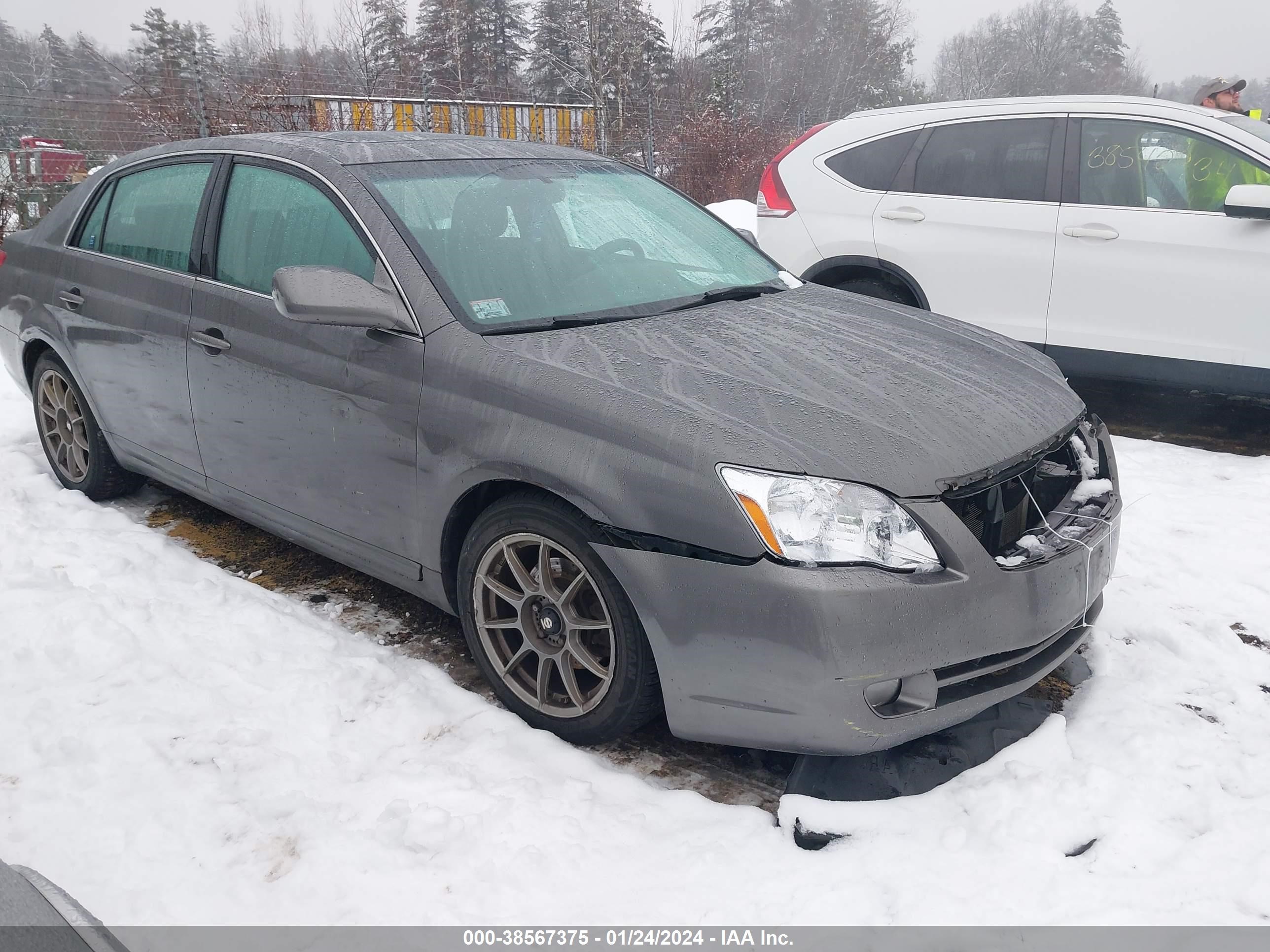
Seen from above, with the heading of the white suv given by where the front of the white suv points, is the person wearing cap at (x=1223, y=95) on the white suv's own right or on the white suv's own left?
on the white suv's own left

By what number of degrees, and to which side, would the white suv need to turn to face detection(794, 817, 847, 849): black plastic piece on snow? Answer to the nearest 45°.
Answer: approximately 90° to its right

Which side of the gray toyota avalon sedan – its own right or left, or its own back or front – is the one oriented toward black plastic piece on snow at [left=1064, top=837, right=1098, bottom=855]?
front

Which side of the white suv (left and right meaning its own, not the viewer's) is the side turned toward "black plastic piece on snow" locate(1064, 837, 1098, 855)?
right

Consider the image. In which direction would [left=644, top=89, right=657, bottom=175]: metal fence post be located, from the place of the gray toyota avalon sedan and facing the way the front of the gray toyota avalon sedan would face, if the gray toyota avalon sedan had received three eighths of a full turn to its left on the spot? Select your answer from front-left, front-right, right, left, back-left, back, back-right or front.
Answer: front

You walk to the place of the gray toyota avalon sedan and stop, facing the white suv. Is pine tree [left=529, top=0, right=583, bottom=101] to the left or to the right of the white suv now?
left

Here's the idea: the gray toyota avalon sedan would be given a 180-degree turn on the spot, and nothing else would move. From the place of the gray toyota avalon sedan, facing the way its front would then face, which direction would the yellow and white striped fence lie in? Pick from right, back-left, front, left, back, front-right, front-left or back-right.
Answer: front-right

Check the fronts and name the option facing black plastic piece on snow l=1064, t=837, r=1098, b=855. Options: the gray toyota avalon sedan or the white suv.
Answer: the gray toyota avalon sedan

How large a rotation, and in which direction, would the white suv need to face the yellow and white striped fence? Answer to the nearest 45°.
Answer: approximately 135° to its left

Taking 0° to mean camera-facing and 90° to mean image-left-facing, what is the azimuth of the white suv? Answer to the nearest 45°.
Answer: approximately 270°

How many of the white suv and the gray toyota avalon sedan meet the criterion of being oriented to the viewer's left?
0

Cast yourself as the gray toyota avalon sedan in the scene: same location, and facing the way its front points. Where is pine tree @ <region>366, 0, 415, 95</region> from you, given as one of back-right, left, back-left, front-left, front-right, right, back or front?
back-left
